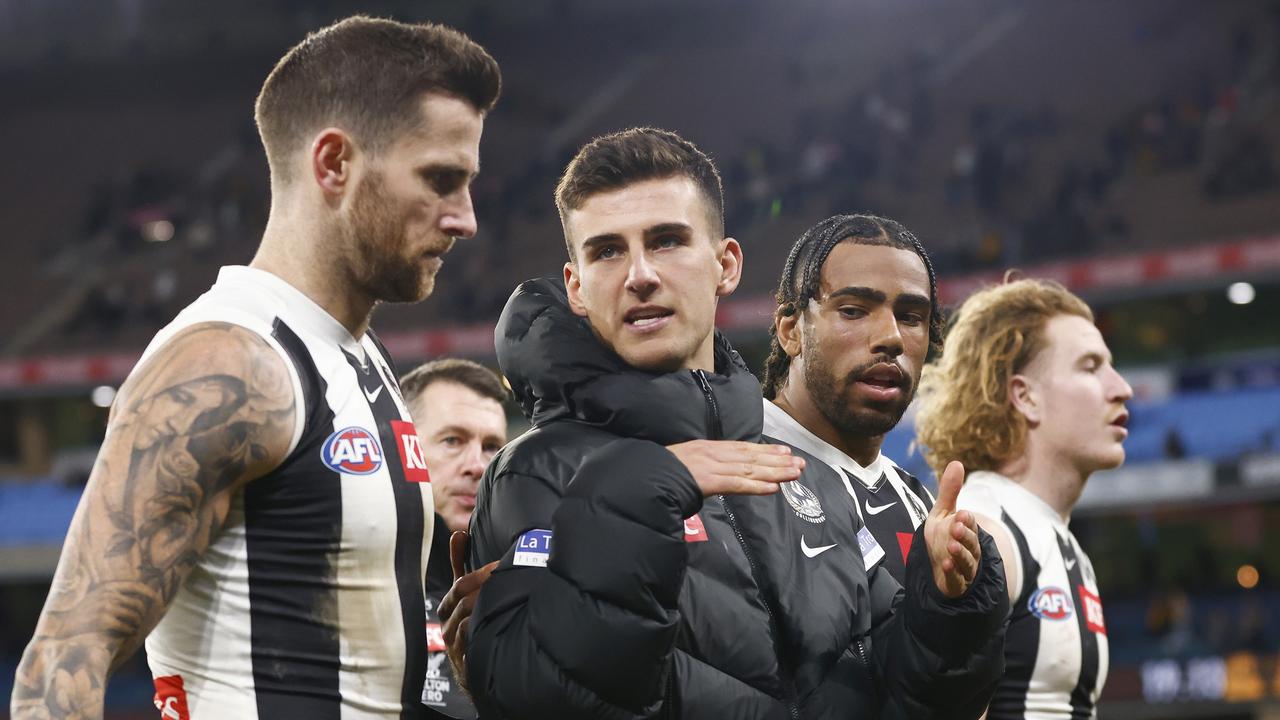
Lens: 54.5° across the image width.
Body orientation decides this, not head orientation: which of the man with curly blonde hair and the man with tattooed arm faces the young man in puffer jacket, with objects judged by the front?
the man with tattooed arm

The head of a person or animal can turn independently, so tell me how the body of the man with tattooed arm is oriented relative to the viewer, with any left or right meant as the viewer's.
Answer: facing to the right of the viewer

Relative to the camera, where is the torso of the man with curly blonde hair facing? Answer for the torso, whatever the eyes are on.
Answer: to the viewer's right

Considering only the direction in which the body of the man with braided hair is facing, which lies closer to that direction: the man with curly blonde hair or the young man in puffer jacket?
the young man in puffer jacket

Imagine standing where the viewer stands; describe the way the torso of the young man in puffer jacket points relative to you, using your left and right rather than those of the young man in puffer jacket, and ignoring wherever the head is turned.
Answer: facing the viewer and to the right of the viewer

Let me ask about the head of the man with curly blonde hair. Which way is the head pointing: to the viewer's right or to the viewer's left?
to the viewer's right

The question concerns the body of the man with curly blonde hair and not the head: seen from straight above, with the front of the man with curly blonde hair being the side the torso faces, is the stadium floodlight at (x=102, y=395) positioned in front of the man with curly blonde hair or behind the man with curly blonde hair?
behind

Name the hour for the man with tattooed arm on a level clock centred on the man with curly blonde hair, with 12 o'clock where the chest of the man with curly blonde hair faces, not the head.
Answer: The man with tattooed arm is roughly at 4 o'clock from the man with curly blonde hair.

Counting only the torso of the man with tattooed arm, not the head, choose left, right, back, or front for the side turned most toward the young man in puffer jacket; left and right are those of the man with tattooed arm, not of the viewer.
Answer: front

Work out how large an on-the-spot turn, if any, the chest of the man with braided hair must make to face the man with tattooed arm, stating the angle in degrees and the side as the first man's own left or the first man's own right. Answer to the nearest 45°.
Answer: approximately 90° to the first man's own right

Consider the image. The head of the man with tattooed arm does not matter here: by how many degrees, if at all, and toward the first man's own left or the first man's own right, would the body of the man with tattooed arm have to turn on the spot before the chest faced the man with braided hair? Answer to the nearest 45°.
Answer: approximately 45° to the first man's own left

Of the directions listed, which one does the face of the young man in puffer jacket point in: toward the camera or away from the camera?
toward the camera

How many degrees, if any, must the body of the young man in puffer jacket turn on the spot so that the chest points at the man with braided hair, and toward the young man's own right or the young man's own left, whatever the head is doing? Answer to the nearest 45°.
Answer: approximately 90° to the young man's own left
